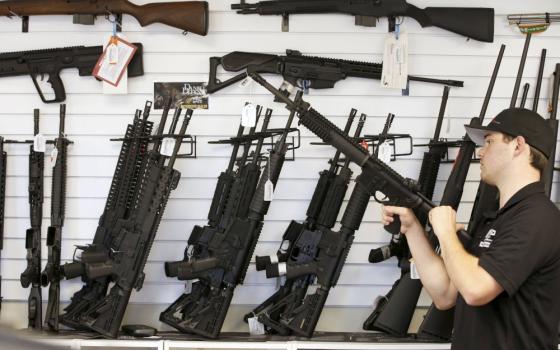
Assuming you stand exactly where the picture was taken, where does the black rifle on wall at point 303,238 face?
facing to the right of the viewer

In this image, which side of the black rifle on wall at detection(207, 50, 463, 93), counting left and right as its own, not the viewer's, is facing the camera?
right

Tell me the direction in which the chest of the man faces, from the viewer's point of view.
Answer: to the viewer's left

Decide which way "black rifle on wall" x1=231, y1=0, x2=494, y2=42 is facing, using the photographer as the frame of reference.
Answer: facing to the left of the viewer

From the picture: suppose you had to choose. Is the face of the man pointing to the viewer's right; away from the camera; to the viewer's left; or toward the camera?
to the viewer's left
